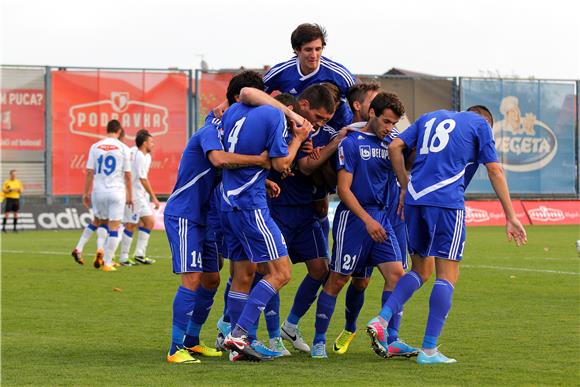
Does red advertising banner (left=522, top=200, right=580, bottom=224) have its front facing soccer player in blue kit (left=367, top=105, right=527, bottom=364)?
yes

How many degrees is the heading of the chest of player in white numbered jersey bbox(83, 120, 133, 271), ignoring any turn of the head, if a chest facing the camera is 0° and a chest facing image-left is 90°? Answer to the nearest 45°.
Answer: approximately 180°

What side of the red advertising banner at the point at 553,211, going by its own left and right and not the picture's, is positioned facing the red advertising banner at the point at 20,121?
right

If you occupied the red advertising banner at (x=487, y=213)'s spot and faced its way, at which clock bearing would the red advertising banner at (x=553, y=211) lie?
the red advertising banner at (x=553, y=211) is roughly at 8 o'clock from the red advertising banner at (x=487, y=213).

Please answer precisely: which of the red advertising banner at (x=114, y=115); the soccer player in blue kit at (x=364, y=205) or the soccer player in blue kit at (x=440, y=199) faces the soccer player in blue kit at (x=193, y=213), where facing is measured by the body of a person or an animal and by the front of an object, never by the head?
the red advertising banner

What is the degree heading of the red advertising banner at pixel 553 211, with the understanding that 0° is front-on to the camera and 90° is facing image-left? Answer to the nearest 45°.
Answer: approximately 0°

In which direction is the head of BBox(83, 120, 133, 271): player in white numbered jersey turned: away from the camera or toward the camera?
away from the camera

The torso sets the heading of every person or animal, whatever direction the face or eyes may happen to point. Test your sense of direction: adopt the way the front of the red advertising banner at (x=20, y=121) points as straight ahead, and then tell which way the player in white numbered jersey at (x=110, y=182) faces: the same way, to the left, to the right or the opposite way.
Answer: the opposite way

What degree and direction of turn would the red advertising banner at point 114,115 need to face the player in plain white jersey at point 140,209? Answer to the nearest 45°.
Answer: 0° — it already faces them
